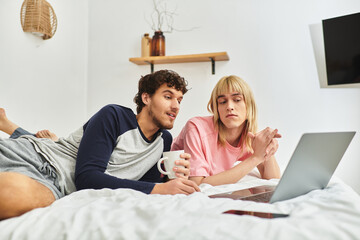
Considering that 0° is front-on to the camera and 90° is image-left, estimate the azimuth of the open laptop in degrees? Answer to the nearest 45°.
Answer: approximately 135°

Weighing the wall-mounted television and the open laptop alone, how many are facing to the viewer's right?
0

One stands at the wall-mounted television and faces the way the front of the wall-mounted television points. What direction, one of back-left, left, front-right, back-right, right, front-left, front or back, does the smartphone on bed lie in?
front-left

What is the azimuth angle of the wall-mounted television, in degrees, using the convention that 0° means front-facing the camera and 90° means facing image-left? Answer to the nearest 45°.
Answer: approximately 45°
